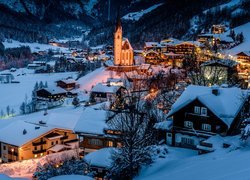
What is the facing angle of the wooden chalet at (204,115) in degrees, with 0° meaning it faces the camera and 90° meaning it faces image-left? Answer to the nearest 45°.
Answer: approximately 45°

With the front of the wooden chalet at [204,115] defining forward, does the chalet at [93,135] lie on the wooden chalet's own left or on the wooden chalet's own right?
on the wooden chalet's own right

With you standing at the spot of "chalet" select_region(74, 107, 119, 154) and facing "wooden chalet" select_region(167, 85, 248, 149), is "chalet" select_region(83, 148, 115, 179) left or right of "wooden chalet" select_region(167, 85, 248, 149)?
right

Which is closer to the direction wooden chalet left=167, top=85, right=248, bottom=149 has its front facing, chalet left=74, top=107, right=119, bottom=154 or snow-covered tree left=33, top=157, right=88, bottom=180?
the snow-covered tree

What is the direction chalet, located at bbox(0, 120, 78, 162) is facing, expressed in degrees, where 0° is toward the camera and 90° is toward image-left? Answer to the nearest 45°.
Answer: approximately 315°

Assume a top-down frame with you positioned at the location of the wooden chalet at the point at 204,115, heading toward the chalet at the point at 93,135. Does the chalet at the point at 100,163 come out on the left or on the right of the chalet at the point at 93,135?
left

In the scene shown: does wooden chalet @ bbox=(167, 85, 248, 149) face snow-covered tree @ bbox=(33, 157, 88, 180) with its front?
yes
